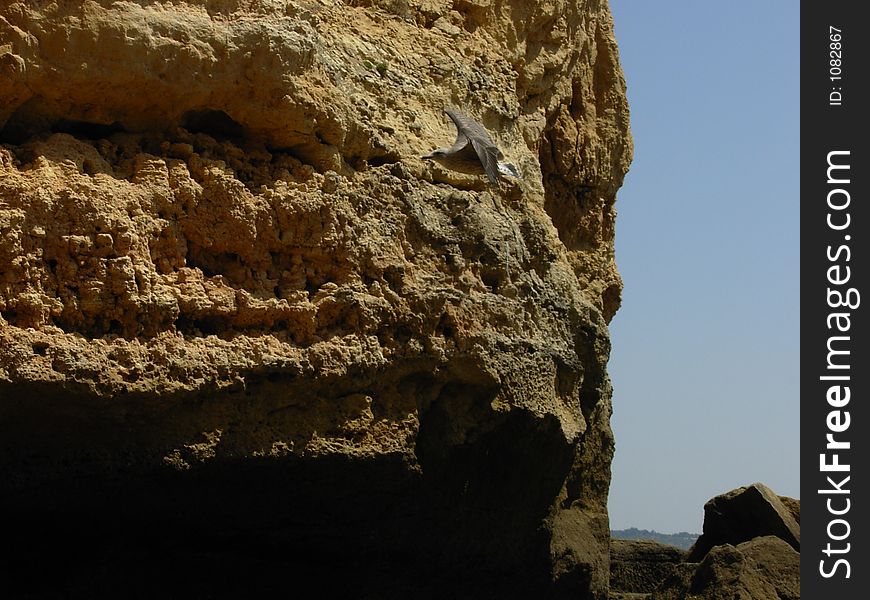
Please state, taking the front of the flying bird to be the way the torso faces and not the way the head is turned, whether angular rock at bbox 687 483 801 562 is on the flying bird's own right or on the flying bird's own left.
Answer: on the flying bird's own right

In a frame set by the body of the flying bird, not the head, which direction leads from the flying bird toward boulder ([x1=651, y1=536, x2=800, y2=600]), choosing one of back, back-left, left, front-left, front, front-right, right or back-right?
back-right

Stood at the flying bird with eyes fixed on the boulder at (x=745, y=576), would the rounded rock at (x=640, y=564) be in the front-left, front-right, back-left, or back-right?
front-left

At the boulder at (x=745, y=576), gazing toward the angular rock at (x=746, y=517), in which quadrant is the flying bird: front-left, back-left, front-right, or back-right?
back-left

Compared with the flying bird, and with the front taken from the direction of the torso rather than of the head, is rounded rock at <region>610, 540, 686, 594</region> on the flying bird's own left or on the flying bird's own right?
on the flying bird's own right

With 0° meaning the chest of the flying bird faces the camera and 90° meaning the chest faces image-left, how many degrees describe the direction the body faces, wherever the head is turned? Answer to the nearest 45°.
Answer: approximately 90°

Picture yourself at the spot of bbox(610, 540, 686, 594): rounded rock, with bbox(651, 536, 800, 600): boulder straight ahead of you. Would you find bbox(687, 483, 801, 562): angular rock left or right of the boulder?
left
